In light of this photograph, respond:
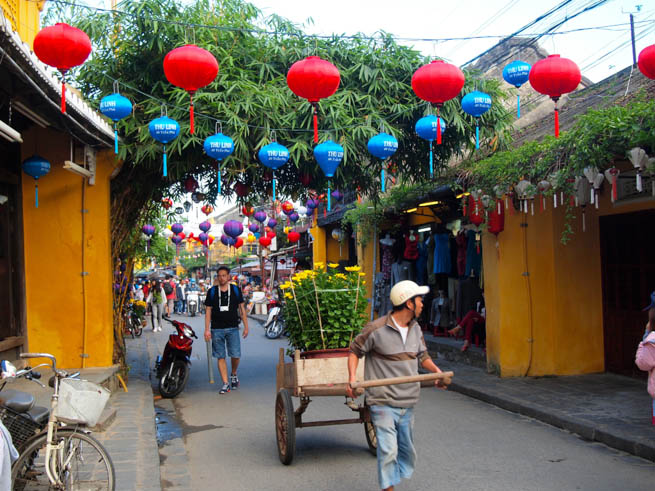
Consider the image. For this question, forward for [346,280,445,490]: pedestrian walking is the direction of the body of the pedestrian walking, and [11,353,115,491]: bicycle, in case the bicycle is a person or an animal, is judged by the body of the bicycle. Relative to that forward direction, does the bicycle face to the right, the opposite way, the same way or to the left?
to the left

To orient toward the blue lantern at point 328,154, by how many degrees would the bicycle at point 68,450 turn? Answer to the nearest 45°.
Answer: approximately 45° to its left

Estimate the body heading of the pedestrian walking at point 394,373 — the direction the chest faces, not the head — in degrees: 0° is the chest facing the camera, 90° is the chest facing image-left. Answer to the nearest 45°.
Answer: approximately 315°

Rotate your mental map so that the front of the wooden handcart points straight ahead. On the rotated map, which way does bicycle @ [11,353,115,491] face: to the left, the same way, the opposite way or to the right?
to the left

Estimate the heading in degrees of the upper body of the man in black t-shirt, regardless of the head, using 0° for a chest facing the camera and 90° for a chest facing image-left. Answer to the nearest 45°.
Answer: approximately 0°

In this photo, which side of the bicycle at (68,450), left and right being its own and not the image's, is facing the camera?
right

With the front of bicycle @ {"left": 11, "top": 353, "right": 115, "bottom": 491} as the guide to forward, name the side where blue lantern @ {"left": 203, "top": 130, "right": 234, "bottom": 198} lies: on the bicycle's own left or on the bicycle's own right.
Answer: on the bicycle's own left

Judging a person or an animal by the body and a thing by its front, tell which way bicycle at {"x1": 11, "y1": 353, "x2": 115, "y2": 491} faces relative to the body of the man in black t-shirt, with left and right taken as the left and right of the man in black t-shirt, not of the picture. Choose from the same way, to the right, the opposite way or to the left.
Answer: to the left

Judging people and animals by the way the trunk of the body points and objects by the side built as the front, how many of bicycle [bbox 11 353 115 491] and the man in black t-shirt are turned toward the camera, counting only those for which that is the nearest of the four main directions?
1
